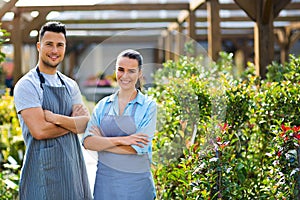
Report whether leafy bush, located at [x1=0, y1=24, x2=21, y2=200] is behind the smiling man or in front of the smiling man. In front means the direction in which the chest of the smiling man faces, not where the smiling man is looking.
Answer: behind

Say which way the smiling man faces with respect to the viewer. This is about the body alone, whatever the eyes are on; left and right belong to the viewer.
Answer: facing the viewer and to the right of the viewer
